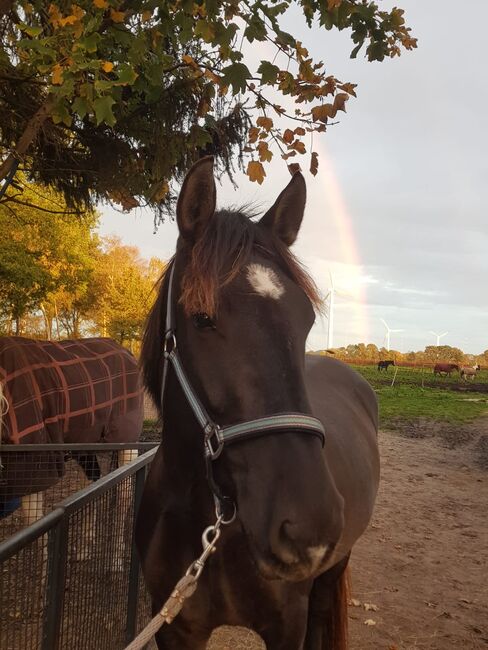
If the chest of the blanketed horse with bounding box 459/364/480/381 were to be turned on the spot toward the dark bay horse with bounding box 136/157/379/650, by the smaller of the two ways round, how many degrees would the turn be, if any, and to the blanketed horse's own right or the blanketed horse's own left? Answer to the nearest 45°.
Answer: approximately 90° to the blanketed horse's own right

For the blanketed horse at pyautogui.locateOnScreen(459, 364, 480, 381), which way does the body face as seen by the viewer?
to the viewer's right

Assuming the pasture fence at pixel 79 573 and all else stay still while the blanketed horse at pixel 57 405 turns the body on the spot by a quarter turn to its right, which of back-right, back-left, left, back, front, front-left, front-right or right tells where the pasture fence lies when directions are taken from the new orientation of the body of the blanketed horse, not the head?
back

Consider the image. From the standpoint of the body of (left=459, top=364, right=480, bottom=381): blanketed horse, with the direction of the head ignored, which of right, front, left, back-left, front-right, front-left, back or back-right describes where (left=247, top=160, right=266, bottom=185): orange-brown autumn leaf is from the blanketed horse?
right

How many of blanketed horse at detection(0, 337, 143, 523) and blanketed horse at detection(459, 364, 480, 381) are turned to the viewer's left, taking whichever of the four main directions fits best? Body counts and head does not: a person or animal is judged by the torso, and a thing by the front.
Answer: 1

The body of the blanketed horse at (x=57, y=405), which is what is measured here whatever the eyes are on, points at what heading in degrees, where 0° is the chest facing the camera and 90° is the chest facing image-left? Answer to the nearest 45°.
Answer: approximately 90°

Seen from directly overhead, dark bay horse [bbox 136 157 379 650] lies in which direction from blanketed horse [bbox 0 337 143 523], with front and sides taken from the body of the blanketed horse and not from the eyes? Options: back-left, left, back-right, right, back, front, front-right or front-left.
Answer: left
